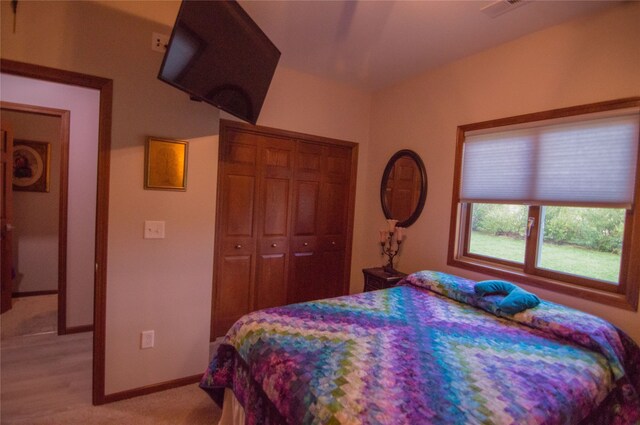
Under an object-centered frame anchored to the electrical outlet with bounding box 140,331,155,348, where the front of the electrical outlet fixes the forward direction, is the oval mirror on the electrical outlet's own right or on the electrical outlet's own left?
on the electrical outlet's own left
